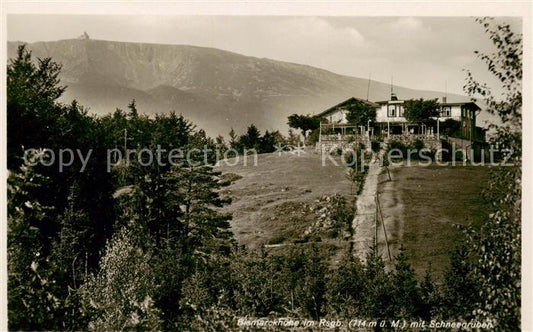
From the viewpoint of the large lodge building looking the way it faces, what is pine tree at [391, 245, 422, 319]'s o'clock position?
The pine tree is roughly at 12 o'clock from the large lodge building.

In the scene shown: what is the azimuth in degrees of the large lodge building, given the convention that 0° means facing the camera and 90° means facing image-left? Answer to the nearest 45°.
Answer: approximately 0°
